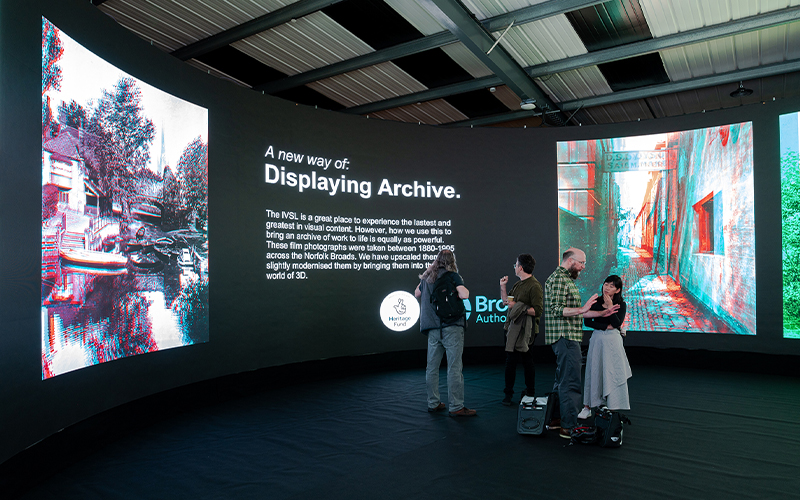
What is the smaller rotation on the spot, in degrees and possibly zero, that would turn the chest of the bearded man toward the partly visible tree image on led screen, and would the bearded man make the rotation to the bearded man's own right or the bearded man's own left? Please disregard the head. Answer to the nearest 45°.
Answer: approximately 45° to the bearded man's own left

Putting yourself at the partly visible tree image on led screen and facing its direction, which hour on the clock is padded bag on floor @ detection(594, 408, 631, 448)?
The padded bag on floor is roughly at 11 o'clock from the partly visible tree image on led screen.

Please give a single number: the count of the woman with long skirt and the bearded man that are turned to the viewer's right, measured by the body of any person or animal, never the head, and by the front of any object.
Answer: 1

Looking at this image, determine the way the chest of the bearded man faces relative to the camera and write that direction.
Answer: to the viewer's right

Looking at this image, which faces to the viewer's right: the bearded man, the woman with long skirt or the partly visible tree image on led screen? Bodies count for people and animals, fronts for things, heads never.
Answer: the bearded man

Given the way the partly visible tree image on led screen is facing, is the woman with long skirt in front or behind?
in front

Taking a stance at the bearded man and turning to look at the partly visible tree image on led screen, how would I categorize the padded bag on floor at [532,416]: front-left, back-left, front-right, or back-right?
back-left

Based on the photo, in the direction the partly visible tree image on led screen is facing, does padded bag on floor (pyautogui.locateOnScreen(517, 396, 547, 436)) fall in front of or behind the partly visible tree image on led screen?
in front

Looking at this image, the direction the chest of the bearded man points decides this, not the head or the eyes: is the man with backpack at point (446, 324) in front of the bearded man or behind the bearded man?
behind

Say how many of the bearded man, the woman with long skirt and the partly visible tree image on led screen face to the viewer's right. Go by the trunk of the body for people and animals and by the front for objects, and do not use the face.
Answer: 1

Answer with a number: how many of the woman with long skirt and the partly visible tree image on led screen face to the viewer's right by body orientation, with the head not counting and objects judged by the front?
0

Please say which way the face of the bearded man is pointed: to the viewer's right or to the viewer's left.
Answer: to the viewer's right

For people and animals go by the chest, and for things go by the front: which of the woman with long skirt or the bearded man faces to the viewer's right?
the bearded man

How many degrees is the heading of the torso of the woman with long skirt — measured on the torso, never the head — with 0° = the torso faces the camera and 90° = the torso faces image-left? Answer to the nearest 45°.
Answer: approximately 45°

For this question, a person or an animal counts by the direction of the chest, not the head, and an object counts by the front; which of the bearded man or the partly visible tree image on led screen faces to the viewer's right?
the bearded man
